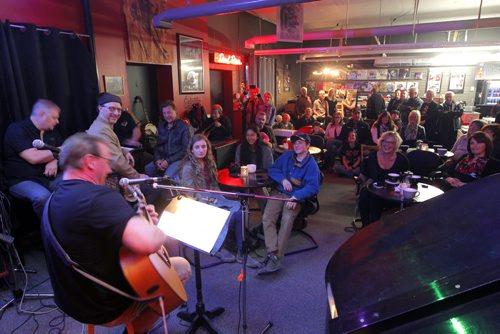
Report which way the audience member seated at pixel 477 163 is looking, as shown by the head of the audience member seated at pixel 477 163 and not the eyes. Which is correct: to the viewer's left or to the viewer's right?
to the viewer's left

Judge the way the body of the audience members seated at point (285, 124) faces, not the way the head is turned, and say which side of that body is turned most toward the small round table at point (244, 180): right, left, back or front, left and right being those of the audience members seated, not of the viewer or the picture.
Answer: front

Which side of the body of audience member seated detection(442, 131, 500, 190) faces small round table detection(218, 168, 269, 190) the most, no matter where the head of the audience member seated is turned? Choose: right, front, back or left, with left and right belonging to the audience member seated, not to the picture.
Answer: front

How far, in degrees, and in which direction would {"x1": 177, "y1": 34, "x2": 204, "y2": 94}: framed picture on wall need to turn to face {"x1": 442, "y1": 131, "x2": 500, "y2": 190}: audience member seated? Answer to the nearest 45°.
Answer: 0° — it already faces them

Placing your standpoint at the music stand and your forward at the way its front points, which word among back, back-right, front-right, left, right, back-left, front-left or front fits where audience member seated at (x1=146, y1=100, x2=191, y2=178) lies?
back-right

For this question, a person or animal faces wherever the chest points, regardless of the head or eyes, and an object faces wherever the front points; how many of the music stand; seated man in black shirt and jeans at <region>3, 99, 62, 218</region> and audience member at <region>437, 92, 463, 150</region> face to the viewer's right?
1

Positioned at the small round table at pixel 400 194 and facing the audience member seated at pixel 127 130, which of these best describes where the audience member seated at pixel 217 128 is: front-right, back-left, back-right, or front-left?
front-right

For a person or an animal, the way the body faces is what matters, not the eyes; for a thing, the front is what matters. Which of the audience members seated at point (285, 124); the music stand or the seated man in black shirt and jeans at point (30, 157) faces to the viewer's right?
the seated man in black shirt and jeans at point (30, 157)

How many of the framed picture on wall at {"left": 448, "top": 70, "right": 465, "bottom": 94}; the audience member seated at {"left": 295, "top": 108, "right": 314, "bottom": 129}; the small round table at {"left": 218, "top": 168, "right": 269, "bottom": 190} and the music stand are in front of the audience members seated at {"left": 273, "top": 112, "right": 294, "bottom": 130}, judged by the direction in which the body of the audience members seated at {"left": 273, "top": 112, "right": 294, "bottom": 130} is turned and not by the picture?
2

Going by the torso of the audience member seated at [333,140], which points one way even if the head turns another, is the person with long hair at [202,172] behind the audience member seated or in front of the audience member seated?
in front

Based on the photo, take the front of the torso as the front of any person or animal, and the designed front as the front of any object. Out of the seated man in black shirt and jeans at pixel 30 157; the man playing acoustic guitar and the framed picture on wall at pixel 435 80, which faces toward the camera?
the framed picture on wall

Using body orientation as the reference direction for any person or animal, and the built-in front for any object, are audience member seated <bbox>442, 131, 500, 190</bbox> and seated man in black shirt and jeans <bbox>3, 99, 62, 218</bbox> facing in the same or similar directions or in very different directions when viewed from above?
very different directions

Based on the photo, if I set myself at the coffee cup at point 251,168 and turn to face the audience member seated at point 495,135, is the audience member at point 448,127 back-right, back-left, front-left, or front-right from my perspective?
front-left

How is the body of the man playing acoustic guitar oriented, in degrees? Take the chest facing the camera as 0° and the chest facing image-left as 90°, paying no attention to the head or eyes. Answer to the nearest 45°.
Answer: approximately 225°

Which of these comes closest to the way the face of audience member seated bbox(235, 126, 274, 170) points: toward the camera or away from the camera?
toward the camera

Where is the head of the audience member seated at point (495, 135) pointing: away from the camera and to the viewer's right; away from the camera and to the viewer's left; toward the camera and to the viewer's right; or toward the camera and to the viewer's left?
toward the camera and to the viewer's left

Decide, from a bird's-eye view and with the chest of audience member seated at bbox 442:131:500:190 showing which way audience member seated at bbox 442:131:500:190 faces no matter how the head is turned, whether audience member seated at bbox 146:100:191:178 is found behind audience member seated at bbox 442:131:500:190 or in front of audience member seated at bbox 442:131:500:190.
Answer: in front
